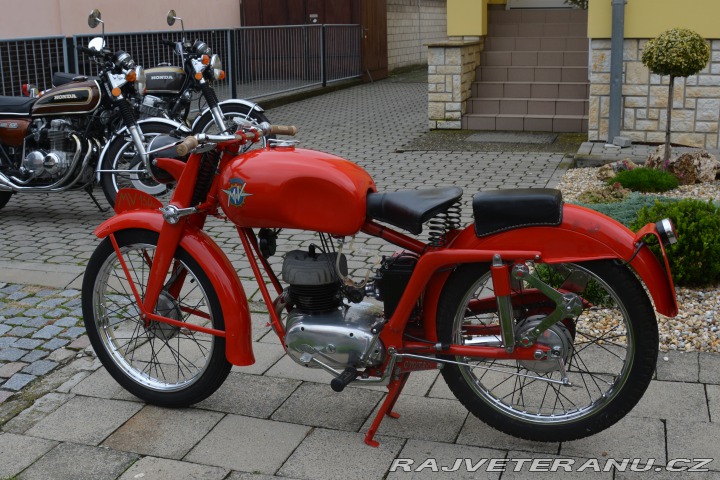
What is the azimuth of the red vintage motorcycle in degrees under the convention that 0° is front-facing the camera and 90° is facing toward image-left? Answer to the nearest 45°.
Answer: approximately 90°

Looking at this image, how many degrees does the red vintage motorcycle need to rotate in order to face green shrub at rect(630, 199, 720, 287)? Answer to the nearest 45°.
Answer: approximately 135° to its right

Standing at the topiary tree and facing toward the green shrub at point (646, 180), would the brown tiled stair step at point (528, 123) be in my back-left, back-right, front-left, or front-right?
back-right

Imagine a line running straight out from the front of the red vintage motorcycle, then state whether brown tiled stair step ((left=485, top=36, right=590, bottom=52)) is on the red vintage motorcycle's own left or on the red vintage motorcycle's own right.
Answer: on the red vintage motorcycle's own right

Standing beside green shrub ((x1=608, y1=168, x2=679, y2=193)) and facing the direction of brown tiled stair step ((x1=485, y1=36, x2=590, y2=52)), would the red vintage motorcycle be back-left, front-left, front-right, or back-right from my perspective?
back-left

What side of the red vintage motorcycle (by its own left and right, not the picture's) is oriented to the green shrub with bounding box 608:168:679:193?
right

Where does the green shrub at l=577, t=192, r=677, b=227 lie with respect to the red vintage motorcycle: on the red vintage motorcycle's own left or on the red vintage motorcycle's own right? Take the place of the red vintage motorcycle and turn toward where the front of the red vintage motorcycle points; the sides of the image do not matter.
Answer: on the red vintage motorcycle's own right

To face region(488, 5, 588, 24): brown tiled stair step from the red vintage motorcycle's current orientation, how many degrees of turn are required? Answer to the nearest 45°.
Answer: approximately 90° to its right

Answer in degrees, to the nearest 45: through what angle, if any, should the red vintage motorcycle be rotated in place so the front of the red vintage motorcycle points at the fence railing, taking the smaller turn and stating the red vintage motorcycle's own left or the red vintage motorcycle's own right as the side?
approximately 90° to the red vintage motorcycle's own right

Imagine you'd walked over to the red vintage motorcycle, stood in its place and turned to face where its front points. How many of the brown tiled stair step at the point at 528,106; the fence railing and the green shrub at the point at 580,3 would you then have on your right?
3
